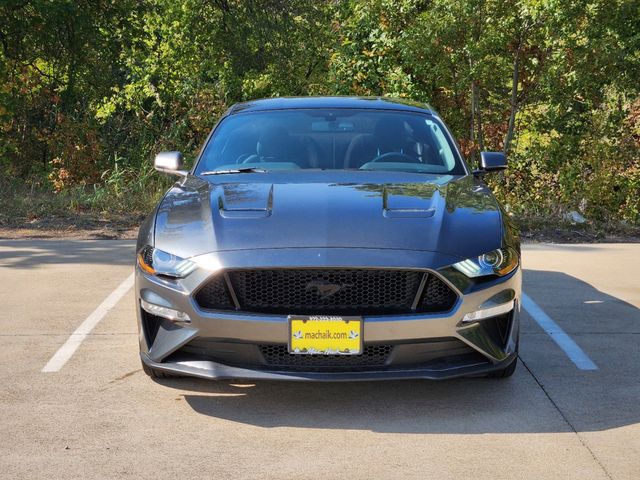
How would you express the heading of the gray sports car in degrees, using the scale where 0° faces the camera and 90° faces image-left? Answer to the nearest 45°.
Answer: approximately 0°
